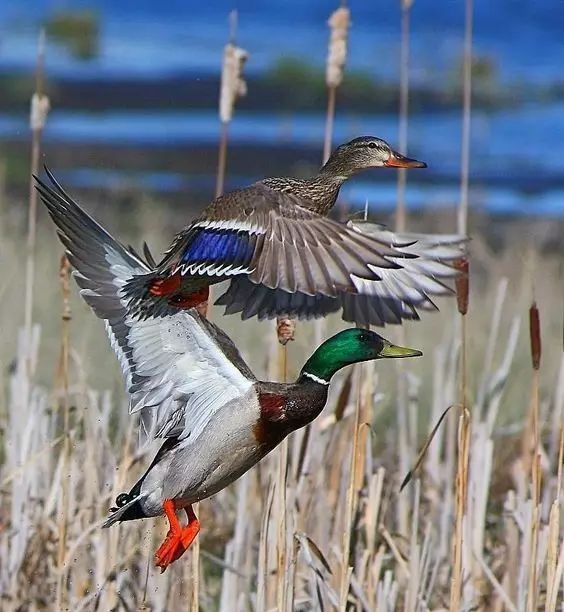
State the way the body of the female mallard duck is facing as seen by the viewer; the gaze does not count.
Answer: to the viewer's right

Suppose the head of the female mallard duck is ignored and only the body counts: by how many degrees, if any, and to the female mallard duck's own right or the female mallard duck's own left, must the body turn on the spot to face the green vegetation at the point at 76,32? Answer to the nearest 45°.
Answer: approximately 90° to the female mallard duck's own left

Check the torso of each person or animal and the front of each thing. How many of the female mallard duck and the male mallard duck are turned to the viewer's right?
2

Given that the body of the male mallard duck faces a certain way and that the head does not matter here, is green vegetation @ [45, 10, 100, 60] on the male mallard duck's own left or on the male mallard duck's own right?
on the male mallard duck's own left

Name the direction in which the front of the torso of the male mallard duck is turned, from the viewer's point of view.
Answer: to the viewer's right
